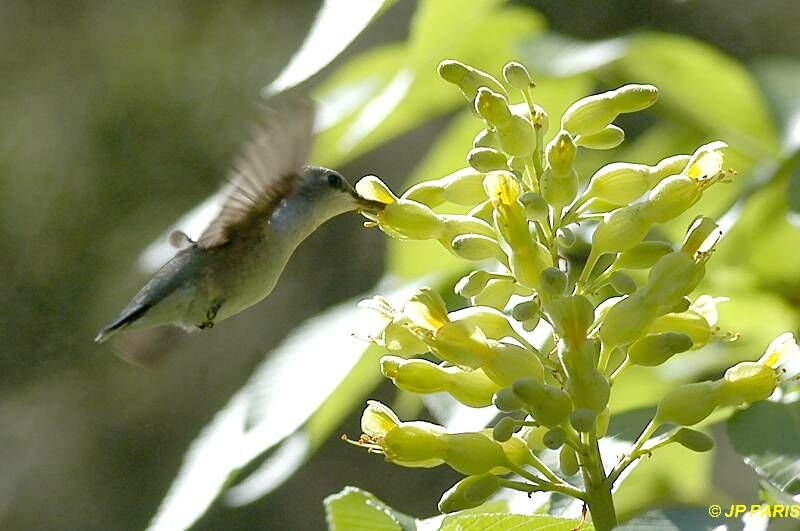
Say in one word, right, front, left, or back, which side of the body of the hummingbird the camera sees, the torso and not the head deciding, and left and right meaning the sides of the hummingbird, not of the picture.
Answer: right

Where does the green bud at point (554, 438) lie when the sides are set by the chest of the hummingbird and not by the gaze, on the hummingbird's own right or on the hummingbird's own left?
on the hummingbird's own right

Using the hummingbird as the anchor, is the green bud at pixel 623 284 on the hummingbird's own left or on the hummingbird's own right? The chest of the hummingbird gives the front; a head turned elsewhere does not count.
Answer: on the hummingbird's own right

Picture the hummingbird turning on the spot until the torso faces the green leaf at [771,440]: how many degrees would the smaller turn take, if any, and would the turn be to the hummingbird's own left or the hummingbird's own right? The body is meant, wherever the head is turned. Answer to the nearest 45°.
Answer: approximately 45° to the hummingbird's own right

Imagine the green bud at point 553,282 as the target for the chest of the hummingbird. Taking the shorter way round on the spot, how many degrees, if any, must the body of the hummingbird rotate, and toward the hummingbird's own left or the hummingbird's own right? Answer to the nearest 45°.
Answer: approximately 45° to the hummingbird's own right
